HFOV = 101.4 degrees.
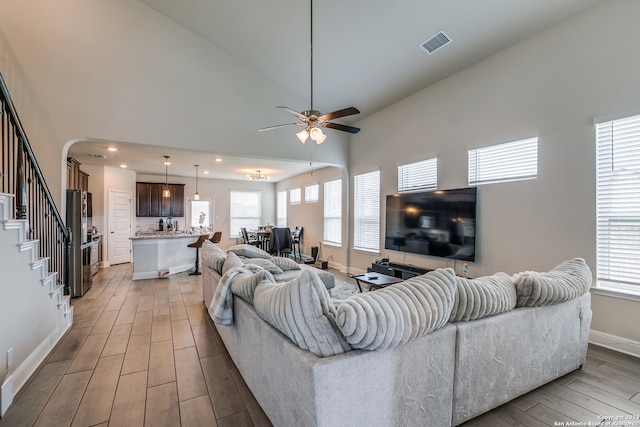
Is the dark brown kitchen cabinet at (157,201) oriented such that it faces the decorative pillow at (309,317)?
yes

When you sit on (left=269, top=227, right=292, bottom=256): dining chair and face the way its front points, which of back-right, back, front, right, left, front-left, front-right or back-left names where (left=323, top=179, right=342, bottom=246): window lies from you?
right

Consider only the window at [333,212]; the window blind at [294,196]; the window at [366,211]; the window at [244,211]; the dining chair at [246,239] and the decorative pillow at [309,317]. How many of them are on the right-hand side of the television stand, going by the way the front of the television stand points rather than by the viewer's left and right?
5

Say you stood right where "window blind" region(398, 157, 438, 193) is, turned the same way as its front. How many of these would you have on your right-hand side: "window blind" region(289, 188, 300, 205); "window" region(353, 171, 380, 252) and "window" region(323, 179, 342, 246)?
3

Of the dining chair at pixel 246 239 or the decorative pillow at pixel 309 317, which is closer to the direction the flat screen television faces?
the decorative pillow

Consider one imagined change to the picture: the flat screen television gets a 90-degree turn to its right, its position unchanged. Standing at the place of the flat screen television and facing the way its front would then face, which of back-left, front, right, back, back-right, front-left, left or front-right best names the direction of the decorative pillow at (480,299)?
back-left

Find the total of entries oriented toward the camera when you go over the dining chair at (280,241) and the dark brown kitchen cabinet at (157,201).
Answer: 1

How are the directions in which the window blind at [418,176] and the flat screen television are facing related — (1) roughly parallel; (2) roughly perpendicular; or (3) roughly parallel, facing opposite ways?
roughly parallel

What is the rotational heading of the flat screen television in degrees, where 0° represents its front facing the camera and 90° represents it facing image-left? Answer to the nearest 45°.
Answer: approximately 45°

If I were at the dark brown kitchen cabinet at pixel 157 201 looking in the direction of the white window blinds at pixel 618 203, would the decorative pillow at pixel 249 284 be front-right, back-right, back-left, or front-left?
front-right

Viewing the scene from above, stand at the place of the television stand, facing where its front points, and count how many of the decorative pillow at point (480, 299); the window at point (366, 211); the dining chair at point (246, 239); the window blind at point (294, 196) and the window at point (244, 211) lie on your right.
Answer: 4

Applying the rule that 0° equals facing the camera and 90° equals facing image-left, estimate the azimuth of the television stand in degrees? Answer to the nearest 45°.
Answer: approximately 45°

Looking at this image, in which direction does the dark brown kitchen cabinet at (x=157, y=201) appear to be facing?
toward the camera

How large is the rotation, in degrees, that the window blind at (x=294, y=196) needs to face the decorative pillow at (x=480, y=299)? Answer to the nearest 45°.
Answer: approximately 45° to its left

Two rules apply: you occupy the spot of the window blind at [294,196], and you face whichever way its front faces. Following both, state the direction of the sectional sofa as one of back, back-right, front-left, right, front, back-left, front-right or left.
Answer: front-left
